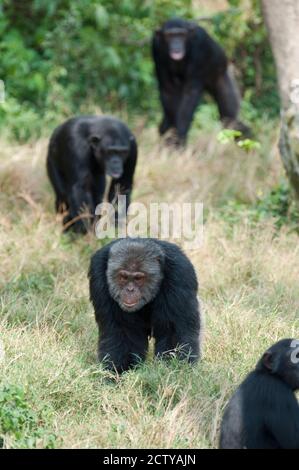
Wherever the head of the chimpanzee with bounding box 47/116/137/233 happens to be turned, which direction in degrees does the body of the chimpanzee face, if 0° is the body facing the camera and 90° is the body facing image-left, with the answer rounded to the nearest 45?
approximately 315°

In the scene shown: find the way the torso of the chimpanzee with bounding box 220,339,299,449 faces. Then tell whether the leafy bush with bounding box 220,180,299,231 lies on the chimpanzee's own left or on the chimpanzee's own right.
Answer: on the chimpanzee's own left

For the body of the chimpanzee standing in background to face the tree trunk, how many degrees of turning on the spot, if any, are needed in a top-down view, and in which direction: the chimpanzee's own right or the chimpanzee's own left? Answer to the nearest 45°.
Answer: approximately 45° to the chimpanzee's own left

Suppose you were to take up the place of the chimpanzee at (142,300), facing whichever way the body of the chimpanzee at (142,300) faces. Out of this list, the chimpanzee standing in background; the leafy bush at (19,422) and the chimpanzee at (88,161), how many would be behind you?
2

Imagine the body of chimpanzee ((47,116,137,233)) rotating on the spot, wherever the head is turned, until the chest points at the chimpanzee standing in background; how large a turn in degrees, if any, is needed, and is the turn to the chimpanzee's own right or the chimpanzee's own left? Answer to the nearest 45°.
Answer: approximately 135° to the chimpanzee's own left

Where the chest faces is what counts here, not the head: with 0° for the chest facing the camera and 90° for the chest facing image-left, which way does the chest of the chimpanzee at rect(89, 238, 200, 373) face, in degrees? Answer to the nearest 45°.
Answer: approximately 0°
